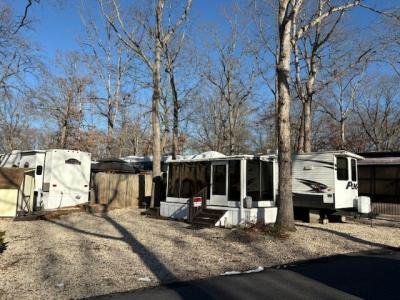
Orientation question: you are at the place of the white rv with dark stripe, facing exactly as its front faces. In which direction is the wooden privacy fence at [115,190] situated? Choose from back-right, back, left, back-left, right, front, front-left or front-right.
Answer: back-right

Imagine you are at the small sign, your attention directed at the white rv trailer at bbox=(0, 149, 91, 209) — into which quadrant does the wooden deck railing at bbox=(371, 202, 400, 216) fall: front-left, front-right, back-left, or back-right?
back-right

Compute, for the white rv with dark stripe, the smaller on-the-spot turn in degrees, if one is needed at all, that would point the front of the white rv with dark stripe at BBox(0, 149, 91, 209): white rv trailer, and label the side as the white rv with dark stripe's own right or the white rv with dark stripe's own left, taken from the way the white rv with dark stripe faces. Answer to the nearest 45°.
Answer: approximately 135° to the white rv with dark stripe's own right

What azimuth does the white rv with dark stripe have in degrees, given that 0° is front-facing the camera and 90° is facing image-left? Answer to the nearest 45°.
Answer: approximately 315°

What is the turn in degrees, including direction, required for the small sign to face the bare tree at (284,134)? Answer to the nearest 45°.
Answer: approximately 45° to its left

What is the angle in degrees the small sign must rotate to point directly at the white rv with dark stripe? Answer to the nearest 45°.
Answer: approximately 90° to its left
